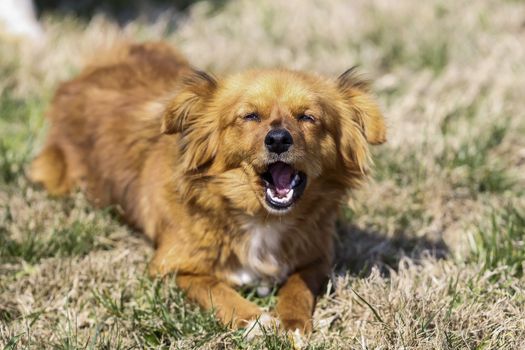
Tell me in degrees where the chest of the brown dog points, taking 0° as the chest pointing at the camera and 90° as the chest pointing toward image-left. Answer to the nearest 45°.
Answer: approximately 315°
